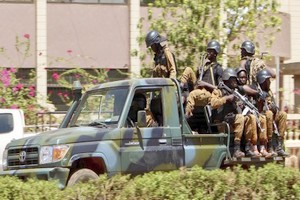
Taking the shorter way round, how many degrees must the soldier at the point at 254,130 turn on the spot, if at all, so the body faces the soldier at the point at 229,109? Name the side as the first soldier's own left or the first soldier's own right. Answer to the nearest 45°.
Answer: approximately 135° to the first soldier's own right

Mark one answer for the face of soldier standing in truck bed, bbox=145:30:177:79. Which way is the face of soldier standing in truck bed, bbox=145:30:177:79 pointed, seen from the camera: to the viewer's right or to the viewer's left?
to the viewer's left

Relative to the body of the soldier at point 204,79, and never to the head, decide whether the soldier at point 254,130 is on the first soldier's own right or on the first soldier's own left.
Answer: on the first soldier's own left

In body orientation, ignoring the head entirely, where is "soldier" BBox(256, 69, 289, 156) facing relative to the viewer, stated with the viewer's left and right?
facing the viewer and to the right of the viewer

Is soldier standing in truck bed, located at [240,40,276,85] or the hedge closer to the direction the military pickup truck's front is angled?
the hedge

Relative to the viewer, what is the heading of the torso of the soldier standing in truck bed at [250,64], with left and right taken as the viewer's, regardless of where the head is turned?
facing the viewer and to the left of the viewer

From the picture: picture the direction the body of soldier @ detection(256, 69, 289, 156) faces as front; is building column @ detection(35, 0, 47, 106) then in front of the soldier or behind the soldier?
behind

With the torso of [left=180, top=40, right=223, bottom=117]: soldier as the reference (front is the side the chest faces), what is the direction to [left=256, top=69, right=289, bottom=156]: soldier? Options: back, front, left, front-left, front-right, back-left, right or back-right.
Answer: back-left

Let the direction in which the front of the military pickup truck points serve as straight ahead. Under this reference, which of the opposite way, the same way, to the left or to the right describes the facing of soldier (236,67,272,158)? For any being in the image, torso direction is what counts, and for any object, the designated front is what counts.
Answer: to the left
